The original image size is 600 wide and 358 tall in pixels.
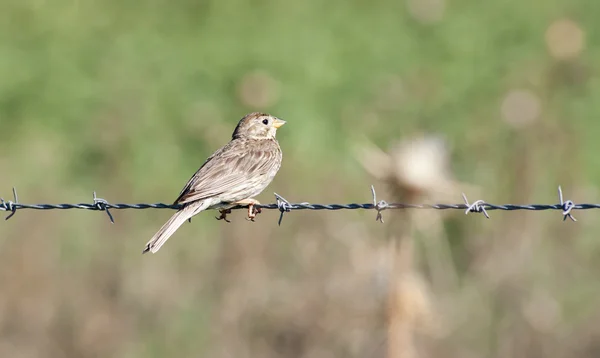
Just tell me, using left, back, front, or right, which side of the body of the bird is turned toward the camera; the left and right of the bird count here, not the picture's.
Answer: right
